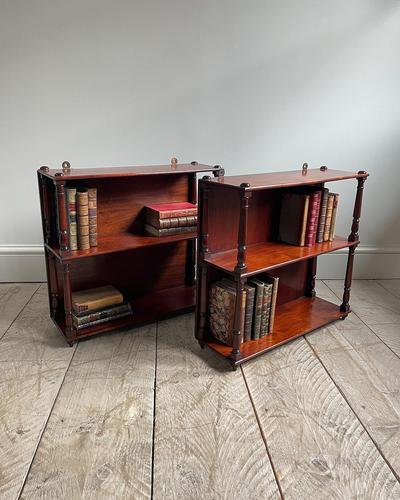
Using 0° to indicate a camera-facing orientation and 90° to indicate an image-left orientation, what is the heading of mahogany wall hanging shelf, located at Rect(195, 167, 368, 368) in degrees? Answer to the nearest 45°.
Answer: approximately 315°

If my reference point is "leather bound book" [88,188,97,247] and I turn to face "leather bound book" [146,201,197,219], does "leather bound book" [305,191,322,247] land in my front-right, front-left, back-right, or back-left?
front-right

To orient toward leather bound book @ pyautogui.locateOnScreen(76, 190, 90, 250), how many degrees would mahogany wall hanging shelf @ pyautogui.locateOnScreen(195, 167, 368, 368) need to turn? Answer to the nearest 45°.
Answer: approximately 135° to its right

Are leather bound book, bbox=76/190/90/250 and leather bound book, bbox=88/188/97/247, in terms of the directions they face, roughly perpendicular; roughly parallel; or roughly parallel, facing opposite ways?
roughly parallel

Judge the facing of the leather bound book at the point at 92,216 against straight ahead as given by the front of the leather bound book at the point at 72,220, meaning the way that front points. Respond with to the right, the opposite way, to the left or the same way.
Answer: the same way

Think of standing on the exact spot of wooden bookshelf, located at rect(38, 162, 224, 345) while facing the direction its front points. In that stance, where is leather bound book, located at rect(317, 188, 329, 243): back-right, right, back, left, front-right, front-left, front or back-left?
front-left

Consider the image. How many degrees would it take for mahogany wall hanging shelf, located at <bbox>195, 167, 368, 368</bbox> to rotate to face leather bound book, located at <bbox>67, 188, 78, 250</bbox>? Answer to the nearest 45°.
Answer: approximately 135° to its right
